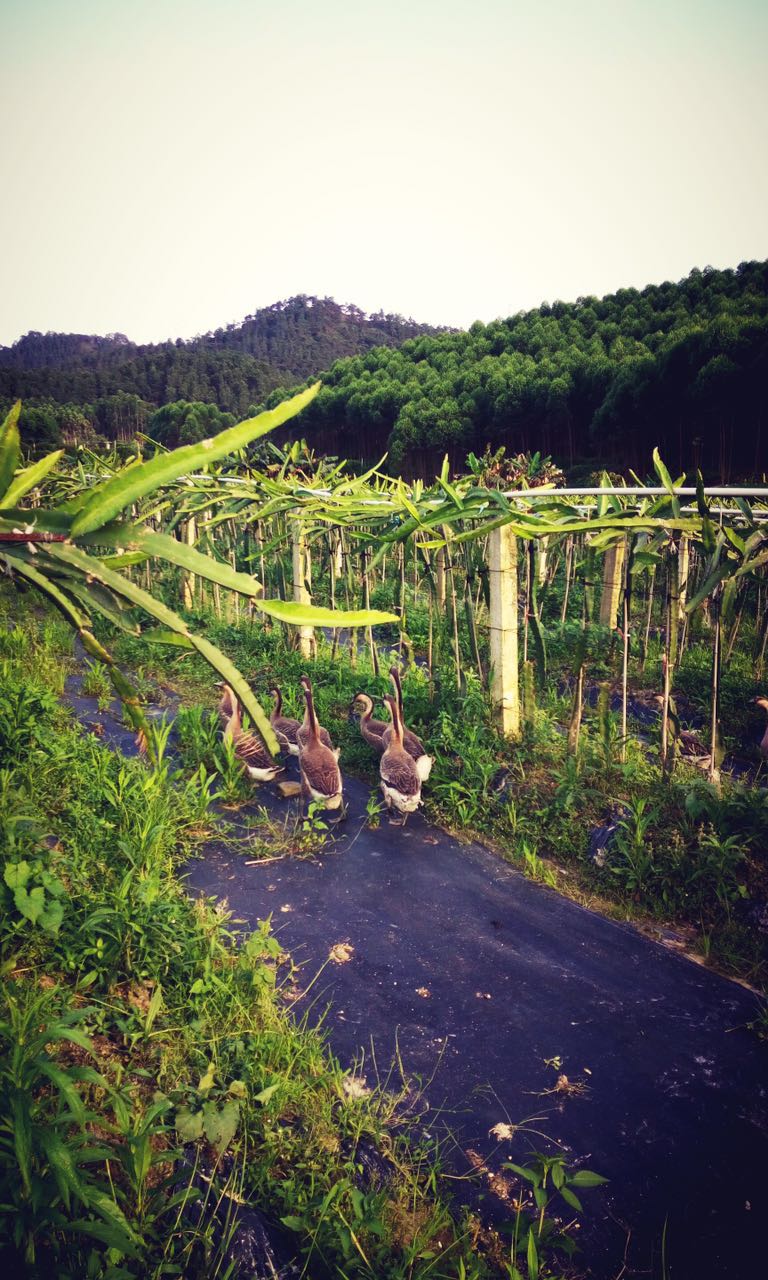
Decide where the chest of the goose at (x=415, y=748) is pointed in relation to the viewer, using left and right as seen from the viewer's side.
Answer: facing away from the viewer and to the left of the viewer

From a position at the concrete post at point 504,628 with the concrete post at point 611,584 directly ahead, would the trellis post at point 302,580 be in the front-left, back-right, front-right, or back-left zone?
front-left

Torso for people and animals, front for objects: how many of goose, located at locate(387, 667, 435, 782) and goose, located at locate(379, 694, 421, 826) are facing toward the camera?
0

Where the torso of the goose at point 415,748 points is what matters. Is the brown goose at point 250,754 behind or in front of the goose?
in front

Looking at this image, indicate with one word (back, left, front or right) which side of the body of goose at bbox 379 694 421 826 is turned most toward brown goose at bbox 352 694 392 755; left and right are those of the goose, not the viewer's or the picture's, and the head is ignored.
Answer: front

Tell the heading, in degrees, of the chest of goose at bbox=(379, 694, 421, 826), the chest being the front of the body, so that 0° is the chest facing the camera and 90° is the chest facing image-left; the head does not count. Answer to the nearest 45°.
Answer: approximately 180°

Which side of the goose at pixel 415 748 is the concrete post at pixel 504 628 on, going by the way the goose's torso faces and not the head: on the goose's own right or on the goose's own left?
on the goose's own right
